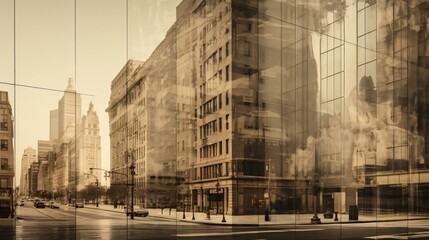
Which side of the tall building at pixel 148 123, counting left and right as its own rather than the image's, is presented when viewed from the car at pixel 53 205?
front

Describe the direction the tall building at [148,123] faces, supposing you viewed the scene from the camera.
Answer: facing the viewer and to the left of the viewer

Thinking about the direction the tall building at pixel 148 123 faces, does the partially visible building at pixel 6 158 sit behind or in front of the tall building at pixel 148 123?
in front
